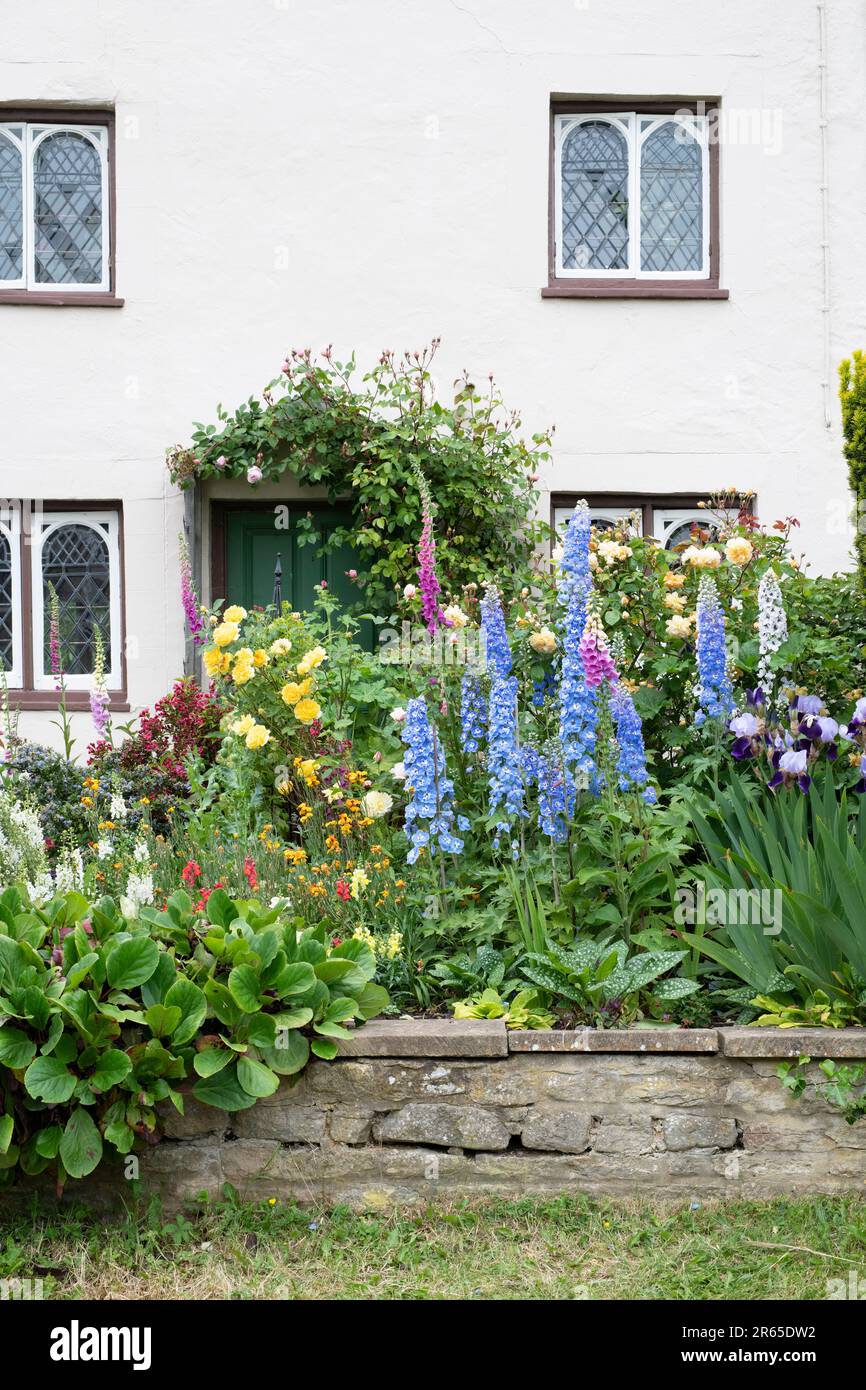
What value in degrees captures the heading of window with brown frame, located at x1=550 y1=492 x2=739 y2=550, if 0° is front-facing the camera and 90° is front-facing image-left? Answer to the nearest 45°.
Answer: approximately 0°

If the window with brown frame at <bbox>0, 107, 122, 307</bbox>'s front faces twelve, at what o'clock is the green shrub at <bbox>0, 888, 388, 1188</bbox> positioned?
The green shrub is roughly at 12 o'clock from the window with brown frame.

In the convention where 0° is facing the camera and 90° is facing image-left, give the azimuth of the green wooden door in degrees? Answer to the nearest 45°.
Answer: approximately 0°

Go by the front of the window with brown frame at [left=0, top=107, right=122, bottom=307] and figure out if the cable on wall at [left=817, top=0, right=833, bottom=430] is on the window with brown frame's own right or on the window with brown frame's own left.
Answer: on the window with brown frame's own left

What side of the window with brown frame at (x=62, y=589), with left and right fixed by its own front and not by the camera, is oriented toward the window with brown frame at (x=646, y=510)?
left

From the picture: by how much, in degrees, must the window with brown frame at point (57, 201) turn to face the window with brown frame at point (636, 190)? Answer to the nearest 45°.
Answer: approximately 90° to its left
